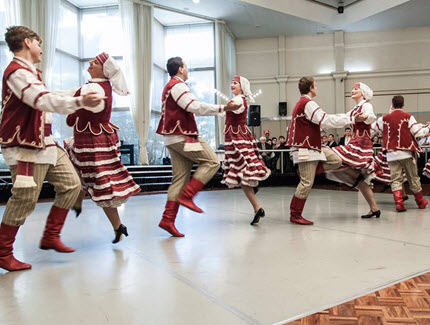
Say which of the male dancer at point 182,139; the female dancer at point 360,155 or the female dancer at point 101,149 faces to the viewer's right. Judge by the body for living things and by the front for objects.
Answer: the male dancer

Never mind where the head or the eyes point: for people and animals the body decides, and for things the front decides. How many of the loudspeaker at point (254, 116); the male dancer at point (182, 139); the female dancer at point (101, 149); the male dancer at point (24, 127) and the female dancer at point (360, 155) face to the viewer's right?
2

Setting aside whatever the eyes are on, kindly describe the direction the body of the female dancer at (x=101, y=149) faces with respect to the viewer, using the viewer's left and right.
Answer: facing to the left of the viewer

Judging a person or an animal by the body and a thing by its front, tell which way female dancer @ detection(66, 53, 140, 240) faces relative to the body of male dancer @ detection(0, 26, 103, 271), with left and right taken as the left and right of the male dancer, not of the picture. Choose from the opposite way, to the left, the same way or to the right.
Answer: the opposite way

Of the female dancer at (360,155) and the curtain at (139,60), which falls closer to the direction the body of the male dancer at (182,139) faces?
the female dancer

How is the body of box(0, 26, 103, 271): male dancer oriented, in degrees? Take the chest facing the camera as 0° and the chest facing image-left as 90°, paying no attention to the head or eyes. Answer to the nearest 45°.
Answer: approximately 270°

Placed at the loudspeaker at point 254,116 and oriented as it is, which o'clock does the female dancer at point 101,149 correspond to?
The female dancer is roughly at 12 o'clock from the loudspeaker.
